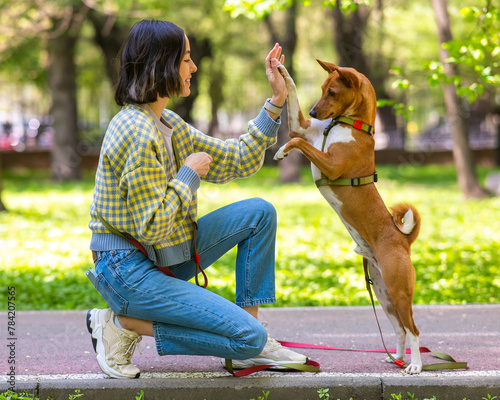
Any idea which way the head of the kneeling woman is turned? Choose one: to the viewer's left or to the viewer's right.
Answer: to the viewer's right

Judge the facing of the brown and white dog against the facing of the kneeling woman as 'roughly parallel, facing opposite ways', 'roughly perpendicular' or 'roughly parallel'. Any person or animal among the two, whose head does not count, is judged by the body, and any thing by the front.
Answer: roughly parallel, facing opposite ways

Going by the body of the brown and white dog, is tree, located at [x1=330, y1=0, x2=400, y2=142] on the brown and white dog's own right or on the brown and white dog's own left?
on the brown and white dog's own right

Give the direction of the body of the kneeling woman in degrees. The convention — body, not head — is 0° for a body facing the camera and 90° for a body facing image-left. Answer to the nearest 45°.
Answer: approximately 270°

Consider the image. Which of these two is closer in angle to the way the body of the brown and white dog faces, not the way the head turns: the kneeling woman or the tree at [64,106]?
the kneeling woman

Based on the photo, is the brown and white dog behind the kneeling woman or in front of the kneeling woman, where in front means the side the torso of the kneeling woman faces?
in front

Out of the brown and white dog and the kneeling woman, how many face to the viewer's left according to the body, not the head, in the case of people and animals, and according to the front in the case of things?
1

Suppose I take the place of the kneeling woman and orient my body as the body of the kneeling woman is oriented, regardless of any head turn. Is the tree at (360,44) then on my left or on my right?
on my left

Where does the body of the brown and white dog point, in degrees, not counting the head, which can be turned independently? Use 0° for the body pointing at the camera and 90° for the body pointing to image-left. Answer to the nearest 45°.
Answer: approximately 90°

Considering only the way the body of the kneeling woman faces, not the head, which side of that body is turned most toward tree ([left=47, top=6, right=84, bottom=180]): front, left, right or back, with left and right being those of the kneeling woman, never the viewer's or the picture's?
left

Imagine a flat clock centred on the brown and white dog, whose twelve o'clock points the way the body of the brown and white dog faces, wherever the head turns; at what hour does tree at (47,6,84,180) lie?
The tree is roughly at 2 o'clock from the brown and white dog.

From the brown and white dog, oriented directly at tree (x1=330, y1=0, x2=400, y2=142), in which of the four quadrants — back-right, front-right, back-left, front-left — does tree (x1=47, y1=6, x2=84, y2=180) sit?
front-left

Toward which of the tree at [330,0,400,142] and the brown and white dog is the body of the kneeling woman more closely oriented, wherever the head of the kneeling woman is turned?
the brown and white dog

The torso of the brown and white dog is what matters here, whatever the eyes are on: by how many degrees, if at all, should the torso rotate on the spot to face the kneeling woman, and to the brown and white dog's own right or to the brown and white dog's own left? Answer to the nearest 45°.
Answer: approximately 45° to the brown and white dog's own left
